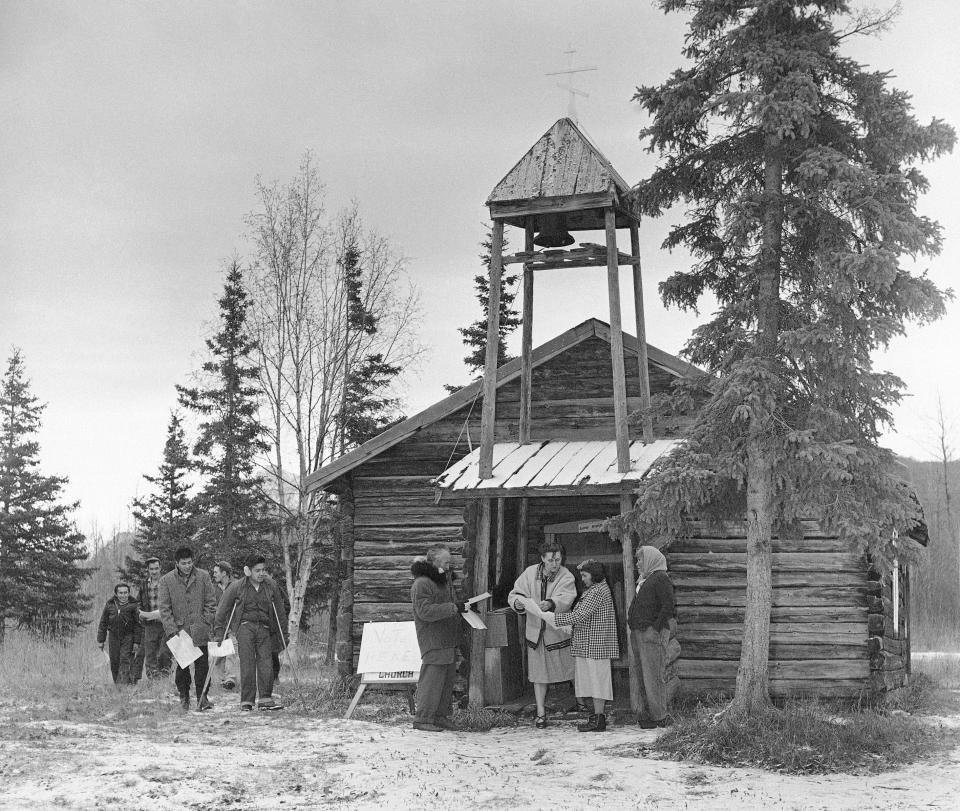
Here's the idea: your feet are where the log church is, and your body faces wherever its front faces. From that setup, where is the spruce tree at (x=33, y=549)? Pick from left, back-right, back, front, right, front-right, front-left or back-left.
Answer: back-right

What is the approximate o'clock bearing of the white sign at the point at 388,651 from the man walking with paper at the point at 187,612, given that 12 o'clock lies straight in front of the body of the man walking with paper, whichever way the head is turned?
The white sign is roughly at 10 o'clock from the man walking with paper.

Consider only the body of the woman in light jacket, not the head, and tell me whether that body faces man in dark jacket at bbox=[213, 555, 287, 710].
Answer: no

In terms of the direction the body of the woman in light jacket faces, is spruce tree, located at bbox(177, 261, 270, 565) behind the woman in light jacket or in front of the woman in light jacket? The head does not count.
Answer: behind

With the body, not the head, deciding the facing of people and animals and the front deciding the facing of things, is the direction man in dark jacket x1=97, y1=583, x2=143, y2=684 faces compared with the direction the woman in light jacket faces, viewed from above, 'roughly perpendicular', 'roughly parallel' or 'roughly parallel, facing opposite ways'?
roughly parallel

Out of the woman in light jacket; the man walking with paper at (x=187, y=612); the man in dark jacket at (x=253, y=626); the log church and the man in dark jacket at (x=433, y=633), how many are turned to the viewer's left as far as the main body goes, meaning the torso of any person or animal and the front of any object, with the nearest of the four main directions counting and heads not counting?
0

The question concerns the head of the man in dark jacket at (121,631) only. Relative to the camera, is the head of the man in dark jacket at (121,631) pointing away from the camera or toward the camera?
toward the camera

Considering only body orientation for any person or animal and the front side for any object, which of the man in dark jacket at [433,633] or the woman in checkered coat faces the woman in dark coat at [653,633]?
the man in dark jacket

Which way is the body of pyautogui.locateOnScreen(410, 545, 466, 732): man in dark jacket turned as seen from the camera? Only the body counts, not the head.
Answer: to the viewer's right

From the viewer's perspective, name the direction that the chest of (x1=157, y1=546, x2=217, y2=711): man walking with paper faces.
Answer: toward the camera

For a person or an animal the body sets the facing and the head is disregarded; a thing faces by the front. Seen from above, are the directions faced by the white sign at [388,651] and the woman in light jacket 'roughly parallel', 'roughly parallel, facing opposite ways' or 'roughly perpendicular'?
roughly parallel

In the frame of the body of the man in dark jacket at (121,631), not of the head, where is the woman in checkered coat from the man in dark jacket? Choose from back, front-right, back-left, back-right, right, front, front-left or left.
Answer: front-left

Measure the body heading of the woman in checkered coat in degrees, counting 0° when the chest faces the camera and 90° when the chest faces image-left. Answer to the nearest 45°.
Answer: approximately 90°

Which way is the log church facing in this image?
toward the camera

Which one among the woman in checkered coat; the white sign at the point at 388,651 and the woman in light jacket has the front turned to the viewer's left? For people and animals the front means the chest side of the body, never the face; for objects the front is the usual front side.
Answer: the woman in checkered coat

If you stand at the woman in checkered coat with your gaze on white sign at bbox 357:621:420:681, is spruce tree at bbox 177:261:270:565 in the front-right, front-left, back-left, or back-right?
front-right

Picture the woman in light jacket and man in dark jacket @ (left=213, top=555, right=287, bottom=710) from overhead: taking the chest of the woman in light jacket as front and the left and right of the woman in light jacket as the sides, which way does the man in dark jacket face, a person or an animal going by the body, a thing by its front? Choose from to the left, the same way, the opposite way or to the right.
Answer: the same way

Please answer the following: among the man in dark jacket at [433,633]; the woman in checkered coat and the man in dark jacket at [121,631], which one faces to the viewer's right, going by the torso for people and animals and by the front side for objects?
the man in dark jacket at [433,633]

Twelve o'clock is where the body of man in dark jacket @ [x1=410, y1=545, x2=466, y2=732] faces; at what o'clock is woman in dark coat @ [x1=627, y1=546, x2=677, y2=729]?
The woman in dark coat is roughly at 12 o'clock from the man in dark jacket.

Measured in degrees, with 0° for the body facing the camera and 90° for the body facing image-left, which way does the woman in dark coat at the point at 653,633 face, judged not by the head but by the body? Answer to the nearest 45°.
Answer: approximately 90°
